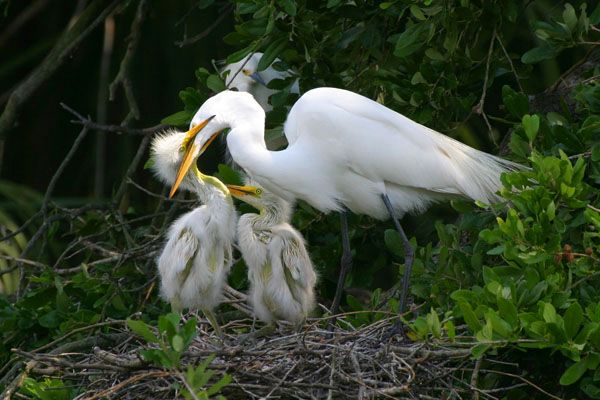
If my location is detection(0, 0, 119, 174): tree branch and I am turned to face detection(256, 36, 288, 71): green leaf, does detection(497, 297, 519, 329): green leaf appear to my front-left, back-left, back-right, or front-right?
front-right

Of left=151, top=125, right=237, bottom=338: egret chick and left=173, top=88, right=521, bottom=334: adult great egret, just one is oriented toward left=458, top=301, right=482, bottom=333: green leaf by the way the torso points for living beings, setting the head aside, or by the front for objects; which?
the egret chick

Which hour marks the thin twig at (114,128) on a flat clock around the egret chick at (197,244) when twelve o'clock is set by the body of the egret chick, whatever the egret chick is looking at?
The thin twig is roughly at 7 o'clock from the egret chick.

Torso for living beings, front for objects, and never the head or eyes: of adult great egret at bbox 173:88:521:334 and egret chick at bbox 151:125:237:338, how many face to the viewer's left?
1

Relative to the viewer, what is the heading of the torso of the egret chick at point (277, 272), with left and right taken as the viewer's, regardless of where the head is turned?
facing the viewer and to the left of the viewer

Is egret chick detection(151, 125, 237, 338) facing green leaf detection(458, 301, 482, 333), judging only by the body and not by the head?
yes

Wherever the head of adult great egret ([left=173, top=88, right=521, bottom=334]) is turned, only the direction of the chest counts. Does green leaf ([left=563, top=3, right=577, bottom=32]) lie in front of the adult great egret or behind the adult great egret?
behind

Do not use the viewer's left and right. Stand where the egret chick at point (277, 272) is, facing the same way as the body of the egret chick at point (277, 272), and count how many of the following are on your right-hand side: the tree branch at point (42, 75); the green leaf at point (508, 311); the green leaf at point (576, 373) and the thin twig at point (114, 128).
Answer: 2

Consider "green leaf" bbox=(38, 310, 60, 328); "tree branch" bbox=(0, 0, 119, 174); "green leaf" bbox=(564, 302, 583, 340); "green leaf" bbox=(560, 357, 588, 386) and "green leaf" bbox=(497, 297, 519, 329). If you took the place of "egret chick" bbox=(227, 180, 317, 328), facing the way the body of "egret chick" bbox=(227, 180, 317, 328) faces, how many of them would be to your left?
3

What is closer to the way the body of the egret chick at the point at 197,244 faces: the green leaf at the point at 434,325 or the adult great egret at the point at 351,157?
the green leaf

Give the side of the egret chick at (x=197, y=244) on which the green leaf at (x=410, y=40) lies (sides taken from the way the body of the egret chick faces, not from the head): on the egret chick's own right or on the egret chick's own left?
on the egret chick's own left

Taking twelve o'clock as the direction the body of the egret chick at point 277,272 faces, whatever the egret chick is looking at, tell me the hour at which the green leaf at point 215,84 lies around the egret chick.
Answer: The green leaf is roughly at 4 o'clock from the egret chick.

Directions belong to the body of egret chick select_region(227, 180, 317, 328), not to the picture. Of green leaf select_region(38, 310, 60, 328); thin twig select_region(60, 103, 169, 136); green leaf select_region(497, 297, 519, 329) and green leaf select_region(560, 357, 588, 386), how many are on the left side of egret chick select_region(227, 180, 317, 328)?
2

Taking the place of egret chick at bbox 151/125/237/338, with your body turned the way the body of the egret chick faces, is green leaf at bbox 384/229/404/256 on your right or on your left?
on your left

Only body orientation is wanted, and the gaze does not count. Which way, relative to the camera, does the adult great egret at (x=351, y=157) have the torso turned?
to the viewer's left
